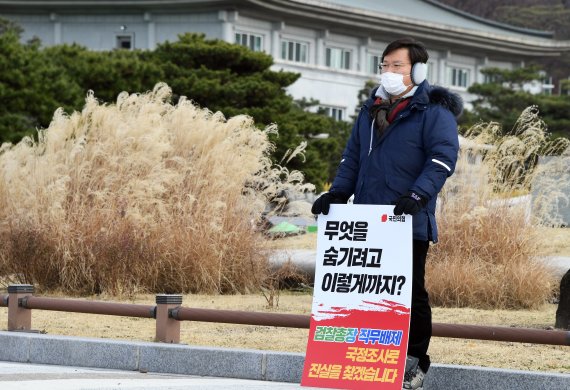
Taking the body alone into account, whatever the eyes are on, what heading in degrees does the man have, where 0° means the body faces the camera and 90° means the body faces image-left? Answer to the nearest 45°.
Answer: approximately 45°

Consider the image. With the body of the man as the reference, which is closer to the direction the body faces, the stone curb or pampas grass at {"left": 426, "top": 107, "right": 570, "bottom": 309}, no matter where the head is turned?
the stone curb
